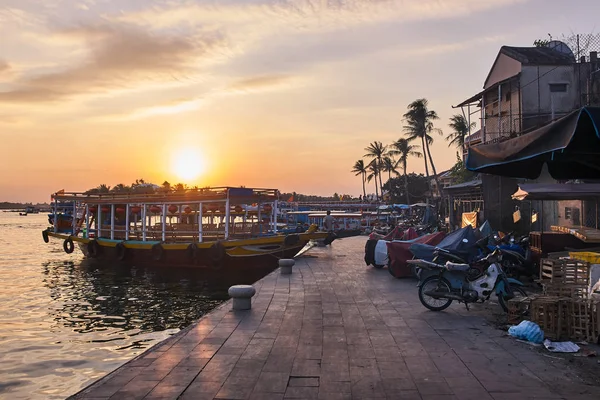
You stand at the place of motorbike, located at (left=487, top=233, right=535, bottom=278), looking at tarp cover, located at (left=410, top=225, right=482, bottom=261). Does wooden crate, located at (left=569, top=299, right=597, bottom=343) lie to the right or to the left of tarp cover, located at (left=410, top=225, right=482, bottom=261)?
left

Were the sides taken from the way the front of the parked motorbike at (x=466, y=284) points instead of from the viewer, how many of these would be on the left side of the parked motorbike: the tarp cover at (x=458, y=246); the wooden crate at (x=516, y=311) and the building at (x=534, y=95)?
2

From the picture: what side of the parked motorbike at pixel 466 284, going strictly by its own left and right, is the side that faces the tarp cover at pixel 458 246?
left

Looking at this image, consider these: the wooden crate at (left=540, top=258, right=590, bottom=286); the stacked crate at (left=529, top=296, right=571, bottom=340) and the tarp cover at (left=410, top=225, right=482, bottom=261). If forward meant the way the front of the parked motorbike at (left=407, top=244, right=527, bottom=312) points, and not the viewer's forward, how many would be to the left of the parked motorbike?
1

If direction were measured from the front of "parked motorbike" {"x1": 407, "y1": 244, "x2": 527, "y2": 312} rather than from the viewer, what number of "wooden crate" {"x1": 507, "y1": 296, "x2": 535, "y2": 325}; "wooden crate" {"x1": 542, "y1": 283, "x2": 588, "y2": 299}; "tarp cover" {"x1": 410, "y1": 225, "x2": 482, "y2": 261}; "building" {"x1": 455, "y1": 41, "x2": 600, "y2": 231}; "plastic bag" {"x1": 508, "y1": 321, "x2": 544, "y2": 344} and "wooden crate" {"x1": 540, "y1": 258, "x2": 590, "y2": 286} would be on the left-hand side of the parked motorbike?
2

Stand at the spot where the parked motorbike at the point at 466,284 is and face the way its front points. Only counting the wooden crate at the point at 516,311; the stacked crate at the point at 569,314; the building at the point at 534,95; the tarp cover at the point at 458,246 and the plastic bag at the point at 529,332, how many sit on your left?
2
